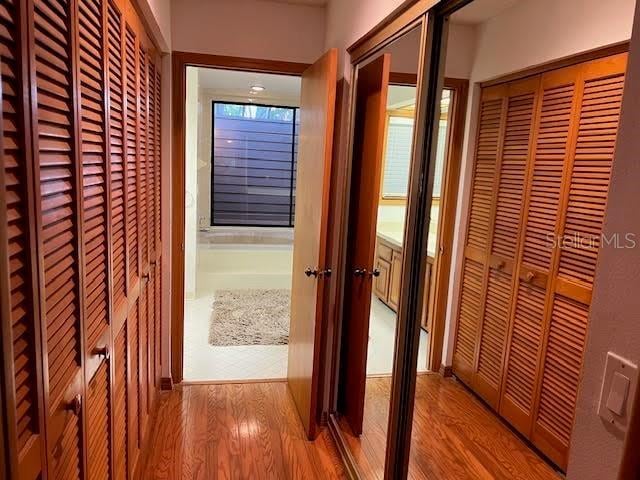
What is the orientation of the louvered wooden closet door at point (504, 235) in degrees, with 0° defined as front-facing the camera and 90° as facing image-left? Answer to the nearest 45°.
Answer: approximately 45°
